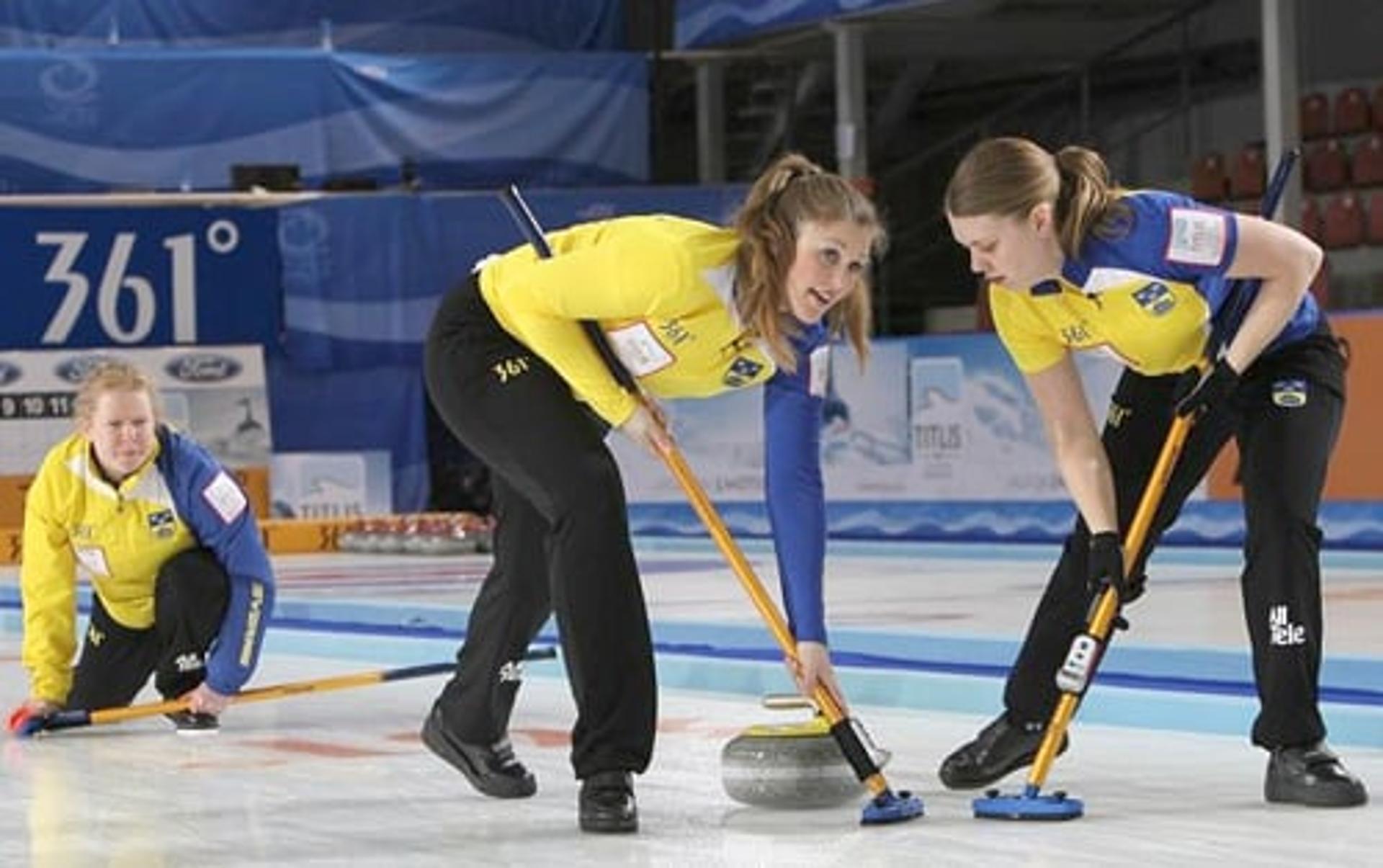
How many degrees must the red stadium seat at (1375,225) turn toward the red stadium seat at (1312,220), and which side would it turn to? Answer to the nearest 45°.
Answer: approximately 90° to its right

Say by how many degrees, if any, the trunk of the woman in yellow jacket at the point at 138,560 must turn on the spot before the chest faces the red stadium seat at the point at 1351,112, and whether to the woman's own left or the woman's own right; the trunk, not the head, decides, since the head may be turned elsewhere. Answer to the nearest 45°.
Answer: approximately 135° to the woman's own left

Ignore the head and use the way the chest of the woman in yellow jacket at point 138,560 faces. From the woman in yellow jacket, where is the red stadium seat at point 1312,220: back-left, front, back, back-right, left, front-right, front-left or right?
back-left

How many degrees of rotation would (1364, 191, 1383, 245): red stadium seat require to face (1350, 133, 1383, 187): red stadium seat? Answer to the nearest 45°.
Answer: approximately 135° to its right

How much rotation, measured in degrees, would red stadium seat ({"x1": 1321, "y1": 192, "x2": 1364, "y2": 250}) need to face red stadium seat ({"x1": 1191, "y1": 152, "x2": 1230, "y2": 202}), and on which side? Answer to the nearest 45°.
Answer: approximately 90° to its right

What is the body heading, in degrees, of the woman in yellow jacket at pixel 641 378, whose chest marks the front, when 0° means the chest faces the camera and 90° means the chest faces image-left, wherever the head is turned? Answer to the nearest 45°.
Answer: approximately 315°

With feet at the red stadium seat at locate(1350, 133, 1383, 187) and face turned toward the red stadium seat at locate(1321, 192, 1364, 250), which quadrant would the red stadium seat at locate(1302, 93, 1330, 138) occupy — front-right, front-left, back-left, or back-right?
back-right

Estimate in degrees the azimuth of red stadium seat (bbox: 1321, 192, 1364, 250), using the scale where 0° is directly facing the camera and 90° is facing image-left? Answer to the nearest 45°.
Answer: approximately 45°

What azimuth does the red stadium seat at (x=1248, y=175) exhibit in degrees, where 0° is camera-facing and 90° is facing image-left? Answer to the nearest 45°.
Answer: approximately 45°
